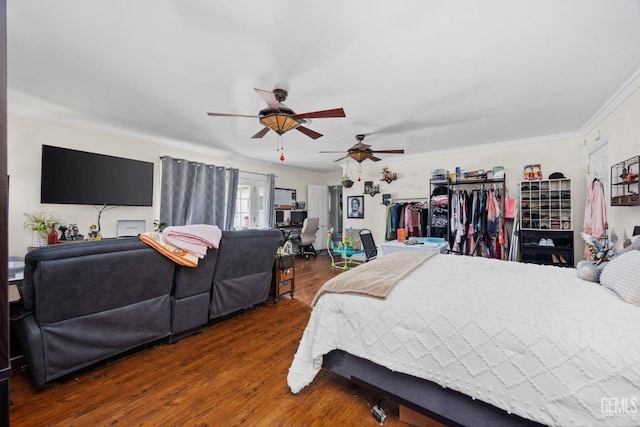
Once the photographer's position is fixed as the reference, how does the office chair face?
facing away from the viewer and to the left of the viewer

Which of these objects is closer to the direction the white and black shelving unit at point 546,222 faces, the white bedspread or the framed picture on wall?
the white bedspread

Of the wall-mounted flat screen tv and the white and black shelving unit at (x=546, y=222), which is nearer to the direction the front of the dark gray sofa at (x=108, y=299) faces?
the wall-mounted flat screen tv

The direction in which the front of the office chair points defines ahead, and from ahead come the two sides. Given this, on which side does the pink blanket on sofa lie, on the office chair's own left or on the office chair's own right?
on the office chair's own left

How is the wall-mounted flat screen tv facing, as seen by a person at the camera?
facing the viewer and to the right of the viewer

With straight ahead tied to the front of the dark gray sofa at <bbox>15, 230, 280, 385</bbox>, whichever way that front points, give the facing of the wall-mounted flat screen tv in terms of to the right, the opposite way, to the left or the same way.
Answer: the opposite way

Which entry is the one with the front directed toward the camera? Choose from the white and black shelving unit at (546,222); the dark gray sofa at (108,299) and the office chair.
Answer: the white and black shelving unit

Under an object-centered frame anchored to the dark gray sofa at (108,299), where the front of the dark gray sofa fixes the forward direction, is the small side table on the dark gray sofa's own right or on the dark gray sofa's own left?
on the dark gray sofa's own right

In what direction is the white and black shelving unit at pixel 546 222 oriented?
toward the camera

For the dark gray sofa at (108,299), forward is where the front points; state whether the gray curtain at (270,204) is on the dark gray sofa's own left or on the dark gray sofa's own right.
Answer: on the dark gray sofa's own right

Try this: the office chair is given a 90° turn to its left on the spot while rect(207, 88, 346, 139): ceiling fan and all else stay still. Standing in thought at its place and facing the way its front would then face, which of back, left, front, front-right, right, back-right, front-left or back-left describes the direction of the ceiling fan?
front-left

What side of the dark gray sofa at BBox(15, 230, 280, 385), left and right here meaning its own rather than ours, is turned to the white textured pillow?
back

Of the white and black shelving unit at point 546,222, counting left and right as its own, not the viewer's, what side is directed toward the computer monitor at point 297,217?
right

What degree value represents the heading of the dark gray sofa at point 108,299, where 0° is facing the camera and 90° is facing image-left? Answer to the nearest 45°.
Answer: approximately 135°

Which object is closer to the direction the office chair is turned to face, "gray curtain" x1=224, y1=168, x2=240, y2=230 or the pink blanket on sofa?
the gray curtain

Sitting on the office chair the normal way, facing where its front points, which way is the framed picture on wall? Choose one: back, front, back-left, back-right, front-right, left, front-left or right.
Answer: back-right

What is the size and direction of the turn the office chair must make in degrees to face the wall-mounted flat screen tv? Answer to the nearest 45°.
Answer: approximately 90° to its left

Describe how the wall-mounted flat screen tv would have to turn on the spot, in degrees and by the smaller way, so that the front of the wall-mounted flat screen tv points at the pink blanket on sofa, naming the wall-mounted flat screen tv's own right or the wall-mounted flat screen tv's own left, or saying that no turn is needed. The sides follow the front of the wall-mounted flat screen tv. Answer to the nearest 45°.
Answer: approximately 45° to the wall-mounted flat screen tv's own right
